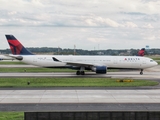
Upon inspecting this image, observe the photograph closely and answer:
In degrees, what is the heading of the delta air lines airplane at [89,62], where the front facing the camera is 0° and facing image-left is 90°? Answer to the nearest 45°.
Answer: approximately 270°
